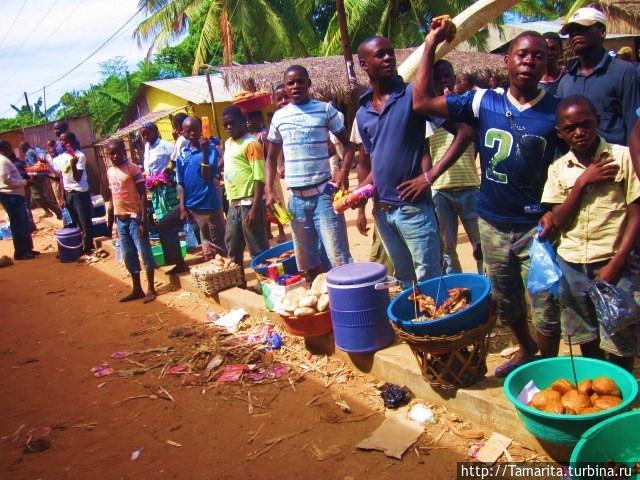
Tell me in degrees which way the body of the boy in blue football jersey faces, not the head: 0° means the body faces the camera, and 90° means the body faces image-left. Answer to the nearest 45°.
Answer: approximately 0°

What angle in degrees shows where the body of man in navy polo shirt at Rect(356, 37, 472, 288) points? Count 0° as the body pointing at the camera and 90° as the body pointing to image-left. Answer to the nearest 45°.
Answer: approximately 45°

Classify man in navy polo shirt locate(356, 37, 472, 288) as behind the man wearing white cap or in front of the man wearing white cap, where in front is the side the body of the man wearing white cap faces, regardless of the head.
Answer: in front

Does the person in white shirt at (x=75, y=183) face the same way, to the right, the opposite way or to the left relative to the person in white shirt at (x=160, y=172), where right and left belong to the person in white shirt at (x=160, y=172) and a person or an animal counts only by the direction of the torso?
the same way

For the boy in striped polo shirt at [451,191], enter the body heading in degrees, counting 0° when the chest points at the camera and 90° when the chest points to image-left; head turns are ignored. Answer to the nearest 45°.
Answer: approximately 45°

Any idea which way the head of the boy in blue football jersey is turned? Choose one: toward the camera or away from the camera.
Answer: toward the camera

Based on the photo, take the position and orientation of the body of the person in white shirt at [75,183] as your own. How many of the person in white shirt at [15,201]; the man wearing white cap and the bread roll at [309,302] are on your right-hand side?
1

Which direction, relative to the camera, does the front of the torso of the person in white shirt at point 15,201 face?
to the viewer's right

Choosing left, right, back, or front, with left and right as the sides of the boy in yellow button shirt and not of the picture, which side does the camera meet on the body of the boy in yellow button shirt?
front

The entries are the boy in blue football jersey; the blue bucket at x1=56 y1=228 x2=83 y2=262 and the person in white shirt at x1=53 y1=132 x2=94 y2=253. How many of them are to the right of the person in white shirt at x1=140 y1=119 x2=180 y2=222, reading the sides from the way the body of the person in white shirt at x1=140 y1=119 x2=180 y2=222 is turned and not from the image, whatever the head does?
2

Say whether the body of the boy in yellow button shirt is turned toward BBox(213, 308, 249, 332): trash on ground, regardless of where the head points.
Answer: no

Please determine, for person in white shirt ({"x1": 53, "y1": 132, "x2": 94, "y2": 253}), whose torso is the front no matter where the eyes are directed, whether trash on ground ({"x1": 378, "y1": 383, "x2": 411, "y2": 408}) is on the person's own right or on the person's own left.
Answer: on the person's own left

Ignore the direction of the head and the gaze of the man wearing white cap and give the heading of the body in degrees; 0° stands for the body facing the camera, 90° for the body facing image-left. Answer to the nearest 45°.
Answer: approximately 45°

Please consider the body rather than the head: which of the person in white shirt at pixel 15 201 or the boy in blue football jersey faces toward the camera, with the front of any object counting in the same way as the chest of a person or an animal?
the boy in blue football jersey

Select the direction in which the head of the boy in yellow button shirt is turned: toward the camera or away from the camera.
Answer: toward the camera
